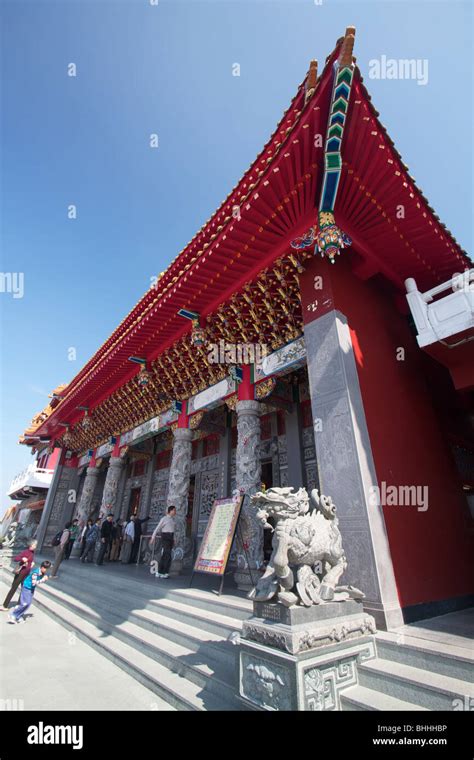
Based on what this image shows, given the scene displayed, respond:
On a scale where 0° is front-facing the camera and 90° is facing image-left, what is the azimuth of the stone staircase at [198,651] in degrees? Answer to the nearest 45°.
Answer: approximately 45°

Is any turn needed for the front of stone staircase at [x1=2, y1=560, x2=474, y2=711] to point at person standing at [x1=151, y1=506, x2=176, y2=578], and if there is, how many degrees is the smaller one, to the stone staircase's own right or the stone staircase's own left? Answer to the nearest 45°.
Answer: approximately 135° to the stone staircase's own right

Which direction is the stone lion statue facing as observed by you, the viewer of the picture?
facing to the left of the viewer

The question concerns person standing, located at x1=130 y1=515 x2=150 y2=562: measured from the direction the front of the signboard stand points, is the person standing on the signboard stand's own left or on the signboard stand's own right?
on the signboard stand's own right

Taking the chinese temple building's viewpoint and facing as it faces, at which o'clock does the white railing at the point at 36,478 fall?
The white railing is roughly at 3 o'clock from the chinese temple building.

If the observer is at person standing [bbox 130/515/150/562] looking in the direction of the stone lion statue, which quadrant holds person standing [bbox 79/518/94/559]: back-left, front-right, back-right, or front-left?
back-right

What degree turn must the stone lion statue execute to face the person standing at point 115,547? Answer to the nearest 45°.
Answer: approximately 45° to its right

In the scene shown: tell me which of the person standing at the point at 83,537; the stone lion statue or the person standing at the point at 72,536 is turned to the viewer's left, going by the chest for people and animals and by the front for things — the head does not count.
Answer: the stone lion statue
